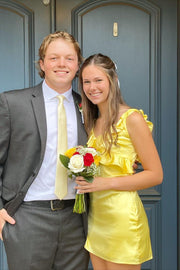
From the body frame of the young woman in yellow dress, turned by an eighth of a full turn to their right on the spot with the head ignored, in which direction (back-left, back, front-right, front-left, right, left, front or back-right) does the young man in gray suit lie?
front

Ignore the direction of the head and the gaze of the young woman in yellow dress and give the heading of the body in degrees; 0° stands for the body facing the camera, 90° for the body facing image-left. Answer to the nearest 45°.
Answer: approximately 45°

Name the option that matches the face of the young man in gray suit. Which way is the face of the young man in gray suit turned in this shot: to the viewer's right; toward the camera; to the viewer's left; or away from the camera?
toward the camera
